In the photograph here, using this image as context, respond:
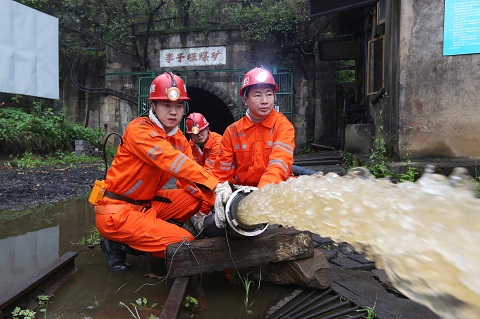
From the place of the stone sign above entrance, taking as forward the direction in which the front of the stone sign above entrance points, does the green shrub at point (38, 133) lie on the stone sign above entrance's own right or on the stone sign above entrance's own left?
on the stone sign above entrance's own right

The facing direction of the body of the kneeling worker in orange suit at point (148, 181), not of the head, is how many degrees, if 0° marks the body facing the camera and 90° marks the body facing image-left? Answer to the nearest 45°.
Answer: approximately 315°

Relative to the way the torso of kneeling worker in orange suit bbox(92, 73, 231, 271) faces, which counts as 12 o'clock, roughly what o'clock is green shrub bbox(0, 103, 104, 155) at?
The green shrub is roughly at 7 o'clock from the kneeling worker in orange suit.

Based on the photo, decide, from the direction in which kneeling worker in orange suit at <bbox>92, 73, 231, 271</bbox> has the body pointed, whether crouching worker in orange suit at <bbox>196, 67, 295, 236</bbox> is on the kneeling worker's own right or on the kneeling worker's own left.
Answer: on the kneeling worker's own left

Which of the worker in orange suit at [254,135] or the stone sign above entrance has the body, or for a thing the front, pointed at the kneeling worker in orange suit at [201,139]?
the stone sign above entrance

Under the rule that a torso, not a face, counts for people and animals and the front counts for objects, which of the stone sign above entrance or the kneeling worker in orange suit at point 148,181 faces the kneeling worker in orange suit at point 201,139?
the stone sign above entrance

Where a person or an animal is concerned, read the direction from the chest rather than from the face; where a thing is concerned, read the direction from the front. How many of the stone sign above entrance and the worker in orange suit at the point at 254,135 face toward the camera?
2

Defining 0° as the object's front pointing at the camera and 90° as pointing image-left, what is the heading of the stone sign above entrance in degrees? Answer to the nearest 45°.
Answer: approximately 0°

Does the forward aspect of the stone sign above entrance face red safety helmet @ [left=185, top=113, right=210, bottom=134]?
yes
